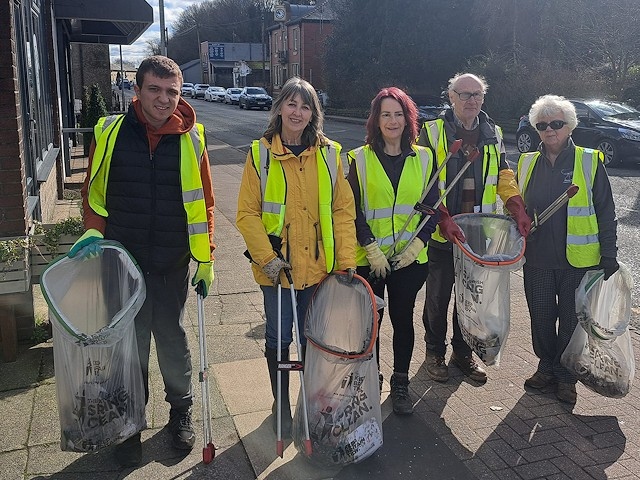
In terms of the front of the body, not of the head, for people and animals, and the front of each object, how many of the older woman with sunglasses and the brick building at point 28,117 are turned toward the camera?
1

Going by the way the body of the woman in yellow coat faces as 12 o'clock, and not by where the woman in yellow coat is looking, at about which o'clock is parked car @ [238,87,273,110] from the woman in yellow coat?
The parked car is roughly at 6 o'clock from the woman in yellow coat.

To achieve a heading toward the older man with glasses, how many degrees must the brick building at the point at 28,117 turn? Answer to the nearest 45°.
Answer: approximately 45° to its right

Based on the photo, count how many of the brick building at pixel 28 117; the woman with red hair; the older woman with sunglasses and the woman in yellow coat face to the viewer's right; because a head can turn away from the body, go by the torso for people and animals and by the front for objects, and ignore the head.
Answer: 1

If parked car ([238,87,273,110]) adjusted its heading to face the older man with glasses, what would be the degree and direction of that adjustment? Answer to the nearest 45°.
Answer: approximately 45° to its right

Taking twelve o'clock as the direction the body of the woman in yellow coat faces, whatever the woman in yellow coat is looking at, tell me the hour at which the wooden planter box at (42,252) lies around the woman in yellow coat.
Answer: The wooden planter box is roughly at 4 o'clock from the woman in yellow coat.

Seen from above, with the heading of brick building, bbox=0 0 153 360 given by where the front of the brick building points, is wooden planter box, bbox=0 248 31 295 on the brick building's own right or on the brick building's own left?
on the brick building's own right

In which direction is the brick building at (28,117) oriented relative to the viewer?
to the viewer's right

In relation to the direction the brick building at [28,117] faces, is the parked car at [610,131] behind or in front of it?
in front

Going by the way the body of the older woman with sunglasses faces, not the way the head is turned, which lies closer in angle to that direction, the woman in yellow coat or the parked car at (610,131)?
the woman in yellow coat

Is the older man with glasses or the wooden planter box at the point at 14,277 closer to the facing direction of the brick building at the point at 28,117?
the older man with glasses

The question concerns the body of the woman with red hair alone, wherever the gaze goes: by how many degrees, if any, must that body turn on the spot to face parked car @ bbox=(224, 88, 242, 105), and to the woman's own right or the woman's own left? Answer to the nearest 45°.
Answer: approximately 180°

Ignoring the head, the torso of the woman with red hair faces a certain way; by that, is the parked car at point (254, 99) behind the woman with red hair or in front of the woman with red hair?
behind
